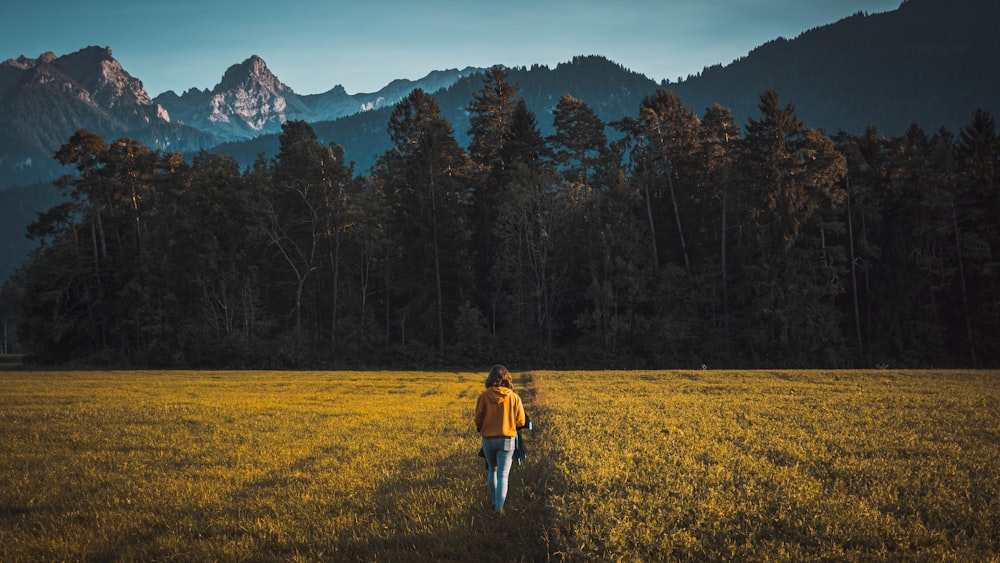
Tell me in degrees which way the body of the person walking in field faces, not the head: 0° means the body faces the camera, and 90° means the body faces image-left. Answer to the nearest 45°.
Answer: approximately 180°

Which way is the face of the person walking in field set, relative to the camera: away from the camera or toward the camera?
away from the camera
